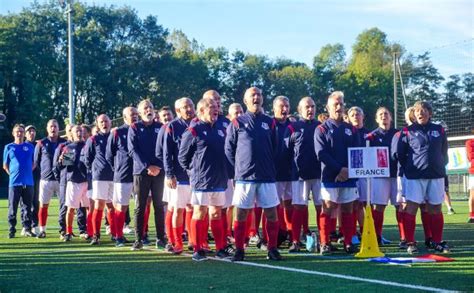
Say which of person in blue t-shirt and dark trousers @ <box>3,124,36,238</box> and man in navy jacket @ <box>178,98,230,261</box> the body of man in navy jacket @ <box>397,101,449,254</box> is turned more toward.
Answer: the man in navy jacket

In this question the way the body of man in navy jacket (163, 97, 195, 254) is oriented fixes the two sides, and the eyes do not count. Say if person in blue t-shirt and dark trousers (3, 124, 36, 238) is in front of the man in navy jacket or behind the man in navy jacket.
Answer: behind

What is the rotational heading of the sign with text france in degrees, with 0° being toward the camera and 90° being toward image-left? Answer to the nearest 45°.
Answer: approximately 0°

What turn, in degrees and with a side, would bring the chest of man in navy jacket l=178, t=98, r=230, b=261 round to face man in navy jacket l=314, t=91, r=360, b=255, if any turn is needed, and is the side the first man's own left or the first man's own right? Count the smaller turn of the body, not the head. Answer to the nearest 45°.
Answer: approximately 45° to the first man's own left

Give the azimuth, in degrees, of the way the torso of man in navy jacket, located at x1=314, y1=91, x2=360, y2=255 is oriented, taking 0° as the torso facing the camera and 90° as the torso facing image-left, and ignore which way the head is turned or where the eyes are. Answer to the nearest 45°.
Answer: approximately 0°

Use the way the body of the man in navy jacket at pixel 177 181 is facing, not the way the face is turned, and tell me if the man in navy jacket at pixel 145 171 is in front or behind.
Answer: behind

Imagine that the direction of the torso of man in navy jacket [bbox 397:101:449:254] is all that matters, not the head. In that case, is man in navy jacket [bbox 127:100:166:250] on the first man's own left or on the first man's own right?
on the first man's own right

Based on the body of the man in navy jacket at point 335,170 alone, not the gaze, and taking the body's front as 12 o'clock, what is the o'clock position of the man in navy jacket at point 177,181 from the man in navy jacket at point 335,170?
the man in navy jacket at point 177,181 is roughly at 3 o'clock from the man in navy jacket at point 335,170.
